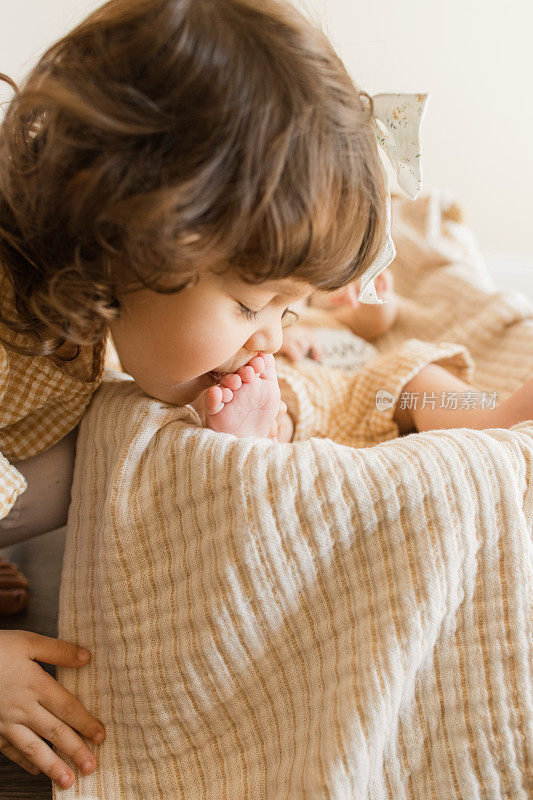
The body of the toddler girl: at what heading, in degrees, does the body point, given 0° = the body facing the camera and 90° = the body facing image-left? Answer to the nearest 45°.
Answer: approximately 270°

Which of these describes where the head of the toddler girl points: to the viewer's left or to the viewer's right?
to the viewer's right
